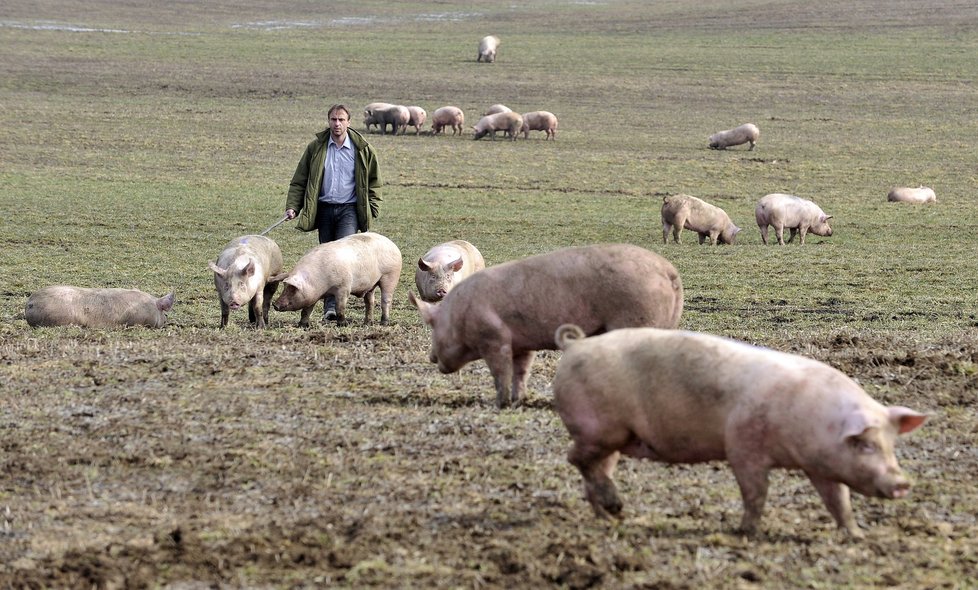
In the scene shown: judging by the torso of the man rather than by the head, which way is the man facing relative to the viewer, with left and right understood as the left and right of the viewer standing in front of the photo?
facing the viewer

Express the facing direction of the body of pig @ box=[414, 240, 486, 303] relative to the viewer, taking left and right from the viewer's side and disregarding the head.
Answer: facing the viewer and to the left of the viewer

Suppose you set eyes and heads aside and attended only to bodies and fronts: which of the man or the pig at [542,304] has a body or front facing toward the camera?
the man

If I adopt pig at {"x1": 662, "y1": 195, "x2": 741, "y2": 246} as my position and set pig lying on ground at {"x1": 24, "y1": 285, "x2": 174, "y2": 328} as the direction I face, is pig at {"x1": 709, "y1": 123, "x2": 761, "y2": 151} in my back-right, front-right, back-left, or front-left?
back-right

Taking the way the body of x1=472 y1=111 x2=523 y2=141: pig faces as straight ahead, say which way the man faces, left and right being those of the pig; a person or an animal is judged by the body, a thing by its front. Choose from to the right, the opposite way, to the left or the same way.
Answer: to the left

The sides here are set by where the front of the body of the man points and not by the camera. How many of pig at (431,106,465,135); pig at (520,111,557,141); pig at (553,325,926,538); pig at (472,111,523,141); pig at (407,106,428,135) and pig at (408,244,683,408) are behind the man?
4

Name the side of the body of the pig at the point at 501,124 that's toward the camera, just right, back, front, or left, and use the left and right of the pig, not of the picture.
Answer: left

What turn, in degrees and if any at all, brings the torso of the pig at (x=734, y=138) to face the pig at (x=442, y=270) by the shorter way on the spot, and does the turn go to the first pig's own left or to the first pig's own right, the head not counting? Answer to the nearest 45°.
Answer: approximately 90° to the first pig's own left

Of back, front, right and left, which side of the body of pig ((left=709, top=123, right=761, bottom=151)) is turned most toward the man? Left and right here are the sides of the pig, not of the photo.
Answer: left

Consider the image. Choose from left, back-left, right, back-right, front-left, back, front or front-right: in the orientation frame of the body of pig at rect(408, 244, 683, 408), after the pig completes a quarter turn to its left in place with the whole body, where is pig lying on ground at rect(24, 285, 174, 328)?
back-right

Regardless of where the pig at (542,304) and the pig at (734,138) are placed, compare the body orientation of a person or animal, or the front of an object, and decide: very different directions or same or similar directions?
same or similar directions

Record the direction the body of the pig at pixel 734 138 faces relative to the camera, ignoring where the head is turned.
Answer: to the viewer's left

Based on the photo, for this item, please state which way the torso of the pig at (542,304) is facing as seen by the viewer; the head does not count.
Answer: to the viewer's left

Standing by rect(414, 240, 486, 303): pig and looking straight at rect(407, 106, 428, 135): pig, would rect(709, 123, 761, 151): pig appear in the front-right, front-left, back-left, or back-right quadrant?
front-right

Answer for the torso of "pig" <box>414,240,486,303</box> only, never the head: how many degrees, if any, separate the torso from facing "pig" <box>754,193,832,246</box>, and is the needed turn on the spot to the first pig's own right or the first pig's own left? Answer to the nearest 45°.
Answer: approximately 180°

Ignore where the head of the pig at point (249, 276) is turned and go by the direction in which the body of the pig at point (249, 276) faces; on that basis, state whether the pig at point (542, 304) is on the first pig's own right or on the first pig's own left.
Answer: on the first pig's own left
